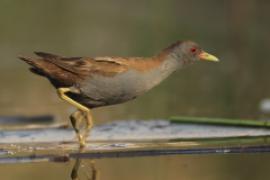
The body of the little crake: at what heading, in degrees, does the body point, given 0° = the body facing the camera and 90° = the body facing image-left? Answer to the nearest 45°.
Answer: approximately 270°
